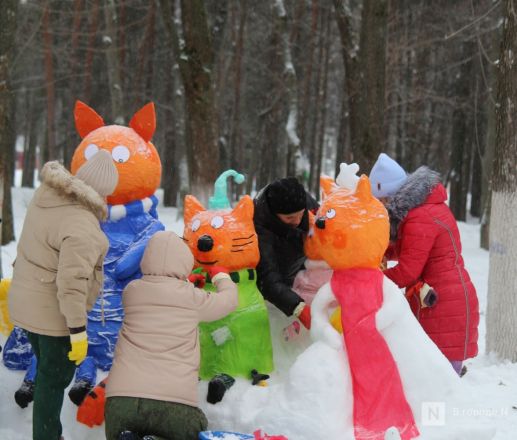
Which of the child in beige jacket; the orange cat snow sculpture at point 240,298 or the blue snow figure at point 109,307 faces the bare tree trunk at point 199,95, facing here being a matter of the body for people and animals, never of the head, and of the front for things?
the child in beige jacket

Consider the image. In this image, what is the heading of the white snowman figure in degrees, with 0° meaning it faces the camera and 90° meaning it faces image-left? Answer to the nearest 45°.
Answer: approximately 45°

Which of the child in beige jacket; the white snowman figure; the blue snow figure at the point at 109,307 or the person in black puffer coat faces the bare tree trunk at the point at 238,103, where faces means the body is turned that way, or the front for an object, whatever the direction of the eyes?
the child in beige jacket

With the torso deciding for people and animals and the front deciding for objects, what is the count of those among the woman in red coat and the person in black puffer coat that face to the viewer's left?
1

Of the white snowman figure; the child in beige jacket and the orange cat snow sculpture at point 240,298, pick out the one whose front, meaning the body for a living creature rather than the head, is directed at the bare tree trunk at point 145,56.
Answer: the child in beige jacket

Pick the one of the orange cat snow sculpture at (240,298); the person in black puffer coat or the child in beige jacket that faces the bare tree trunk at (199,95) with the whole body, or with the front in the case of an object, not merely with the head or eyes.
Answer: the child in beige jacket

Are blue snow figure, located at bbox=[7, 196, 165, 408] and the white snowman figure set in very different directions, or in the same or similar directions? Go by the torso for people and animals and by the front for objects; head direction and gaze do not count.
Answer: same or similar directions

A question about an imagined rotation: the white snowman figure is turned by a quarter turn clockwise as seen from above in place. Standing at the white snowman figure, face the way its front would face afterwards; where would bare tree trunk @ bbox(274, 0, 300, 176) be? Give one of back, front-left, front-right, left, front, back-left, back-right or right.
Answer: front-right

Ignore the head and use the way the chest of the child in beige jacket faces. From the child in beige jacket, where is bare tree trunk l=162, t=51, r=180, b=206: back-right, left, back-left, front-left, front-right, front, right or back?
front

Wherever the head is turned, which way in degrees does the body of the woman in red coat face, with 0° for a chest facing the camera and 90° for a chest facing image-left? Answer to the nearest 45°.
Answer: approximately 90°

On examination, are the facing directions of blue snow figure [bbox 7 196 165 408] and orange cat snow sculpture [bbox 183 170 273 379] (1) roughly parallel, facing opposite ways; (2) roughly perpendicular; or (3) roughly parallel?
roughly parallel

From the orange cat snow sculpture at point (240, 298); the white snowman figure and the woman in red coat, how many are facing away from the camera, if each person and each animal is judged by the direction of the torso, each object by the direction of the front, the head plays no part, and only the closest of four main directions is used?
0

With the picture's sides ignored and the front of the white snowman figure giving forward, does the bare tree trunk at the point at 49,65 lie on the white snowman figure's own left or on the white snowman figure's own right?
on the white snowman figure's own right

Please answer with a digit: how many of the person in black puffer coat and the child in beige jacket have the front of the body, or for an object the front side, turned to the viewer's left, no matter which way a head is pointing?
0

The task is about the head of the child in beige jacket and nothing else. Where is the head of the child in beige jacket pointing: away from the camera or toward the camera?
away from the camera

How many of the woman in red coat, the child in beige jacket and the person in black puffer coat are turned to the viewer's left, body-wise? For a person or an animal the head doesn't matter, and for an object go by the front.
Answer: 1

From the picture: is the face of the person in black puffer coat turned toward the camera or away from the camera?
toward the camera

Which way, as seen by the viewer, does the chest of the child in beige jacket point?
away from the camera

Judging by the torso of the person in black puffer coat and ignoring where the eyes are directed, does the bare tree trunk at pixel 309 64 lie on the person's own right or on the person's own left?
on the person's own left

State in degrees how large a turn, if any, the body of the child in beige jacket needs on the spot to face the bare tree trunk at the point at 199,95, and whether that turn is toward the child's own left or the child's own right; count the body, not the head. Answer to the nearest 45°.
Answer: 0° — they already face it
